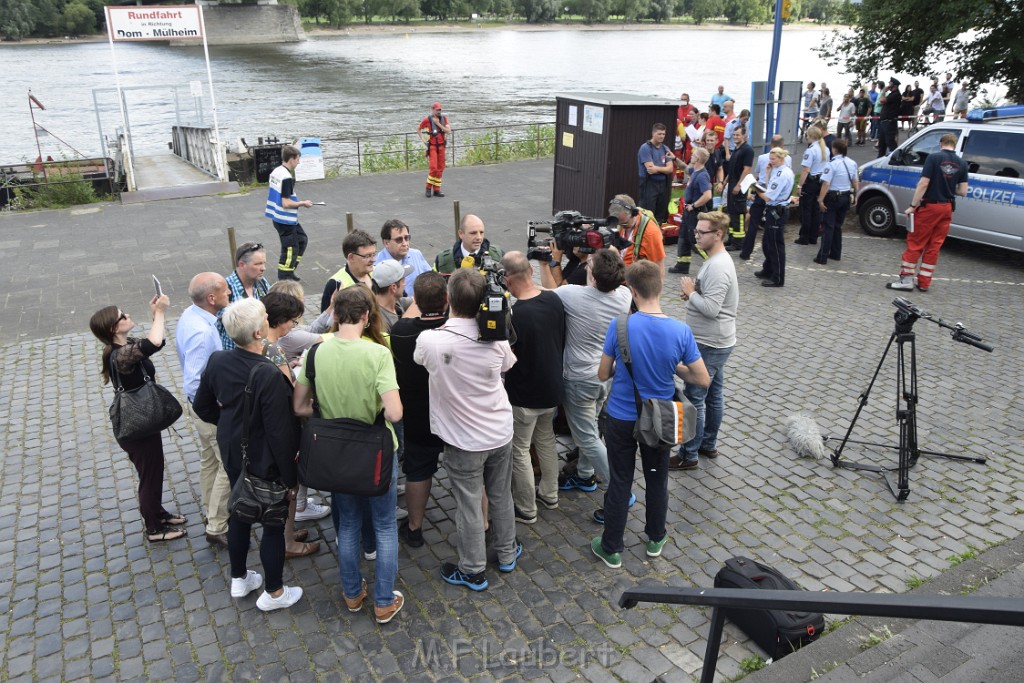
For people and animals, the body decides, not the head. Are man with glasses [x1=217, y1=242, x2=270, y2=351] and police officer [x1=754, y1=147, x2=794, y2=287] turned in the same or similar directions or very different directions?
very different directions

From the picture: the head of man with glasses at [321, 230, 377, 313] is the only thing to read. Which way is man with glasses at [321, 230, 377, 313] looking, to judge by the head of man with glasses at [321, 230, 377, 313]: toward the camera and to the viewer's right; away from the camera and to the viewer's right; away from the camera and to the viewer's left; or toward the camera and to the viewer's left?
toward the camera and to the viewer's right

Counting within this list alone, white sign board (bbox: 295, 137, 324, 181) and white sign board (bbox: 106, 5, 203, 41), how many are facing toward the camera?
2

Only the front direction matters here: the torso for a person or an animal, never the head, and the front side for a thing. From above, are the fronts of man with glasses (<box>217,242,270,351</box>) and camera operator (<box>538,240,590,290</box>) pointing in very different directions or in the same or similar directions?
very different directions

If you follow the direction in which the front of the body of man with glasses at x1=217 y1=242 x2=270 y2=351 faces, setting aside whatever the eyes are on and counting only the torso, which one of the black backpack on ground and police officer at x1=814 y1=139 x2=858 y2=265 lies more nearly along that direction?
the black backpack on ground

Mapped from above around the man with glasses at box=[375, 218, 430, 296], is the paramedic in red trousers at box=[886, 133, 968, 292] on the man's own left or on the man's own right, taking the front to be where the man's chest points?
on the man's own left

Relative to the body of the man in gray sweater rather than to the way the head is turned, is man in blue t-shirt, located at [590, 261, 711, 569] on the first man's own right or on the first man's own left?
on the first man's own left

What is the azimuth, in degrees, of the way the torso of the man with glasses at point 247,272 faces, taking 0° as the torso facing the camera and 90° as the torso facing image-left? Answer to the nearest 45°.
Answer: approximately 315°

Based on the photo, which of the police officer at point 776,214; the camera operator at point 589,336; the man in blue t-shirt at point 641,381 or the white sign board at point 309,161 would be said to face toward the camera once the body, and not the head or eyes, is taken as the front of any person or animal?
the white sign board

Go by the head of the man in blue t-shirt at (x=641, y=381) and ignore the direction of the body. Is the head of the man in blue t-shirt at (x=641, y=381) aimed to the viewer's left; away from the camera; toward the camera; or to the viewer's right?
away from the camera

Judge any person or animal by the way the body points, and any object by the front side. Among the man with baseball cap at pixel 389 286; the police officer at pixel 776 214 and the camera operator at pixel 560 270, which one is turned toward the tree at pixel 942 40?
the man with baseball cap

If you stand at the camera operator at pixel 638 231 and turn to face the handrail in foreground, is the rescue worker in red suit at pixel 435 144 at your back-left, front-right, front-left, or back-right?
back-right

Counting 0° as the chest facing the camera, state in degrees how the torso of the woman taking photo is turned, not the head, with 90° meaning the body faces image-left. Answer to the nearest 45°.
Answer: approximately 270°

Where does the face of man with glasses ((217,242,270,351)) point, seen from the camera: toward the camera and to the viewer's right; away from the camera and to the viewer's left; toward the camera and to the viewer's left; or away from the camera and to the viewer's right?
toward the camera and to the viewer's right

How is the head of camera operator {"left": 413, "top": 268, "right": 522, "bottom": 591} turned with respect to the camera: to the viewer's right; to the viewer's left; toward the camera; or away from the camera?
away from the camera

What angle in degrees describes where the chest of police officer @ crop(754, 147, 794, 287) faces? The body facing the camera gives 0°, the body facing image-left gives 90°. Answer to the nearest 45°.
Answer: approximately 90°

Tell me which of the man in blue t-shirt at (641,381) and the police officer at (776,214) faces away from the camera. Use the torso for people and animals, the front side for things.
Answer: the man in blue t-shirt
